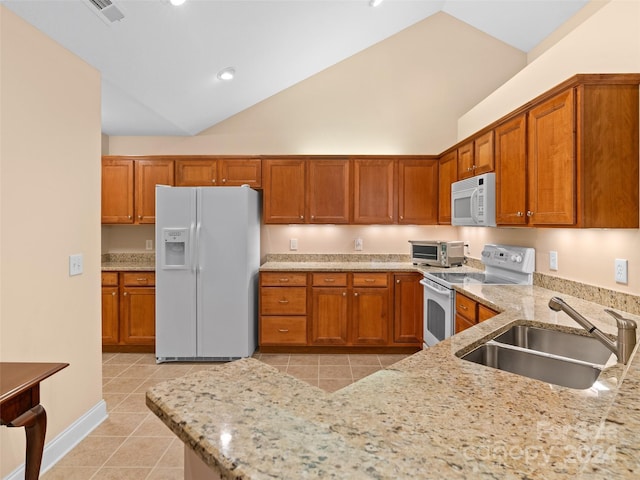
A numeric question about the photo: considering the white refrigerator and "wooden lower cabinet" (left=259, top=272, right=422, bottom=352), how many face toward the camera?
2

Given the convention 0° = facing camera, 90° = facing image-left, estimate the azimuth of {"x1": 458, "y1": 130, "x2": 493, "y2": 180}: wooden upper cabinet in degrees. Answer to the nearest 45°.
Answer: approximately 45°

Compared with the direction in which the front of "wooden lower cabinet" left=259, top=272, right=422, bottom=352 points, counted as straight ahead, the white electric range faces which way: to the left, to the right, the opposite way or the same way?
to the right

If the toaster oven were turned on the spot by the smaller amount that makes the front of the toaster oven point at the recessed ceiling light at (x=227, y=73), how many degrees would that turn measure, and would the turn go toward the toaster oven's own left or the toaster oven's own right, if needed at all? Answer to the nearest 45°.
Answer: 0° — it already faces it

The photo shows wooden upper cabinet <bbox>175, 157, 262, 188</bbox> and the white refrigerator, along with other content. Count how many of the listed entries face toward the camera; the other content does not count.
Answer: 2

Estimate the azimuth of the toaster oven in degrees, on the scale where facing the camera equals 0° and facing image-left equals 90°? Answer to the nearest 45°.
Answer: approximately 45°

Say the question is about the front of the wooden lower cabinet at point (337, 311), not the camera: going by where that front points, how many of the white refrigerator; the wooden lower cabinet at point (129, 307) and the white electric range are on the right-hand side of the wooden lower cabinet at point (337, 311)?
2

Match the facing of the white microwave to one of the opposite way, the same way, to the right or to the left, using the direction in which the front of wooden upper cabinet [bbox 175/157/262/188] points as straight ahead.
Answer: to the right

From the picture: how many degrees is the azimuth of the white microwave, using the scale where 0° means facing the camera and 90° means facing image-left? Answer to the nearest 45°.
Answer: approximately 45°
